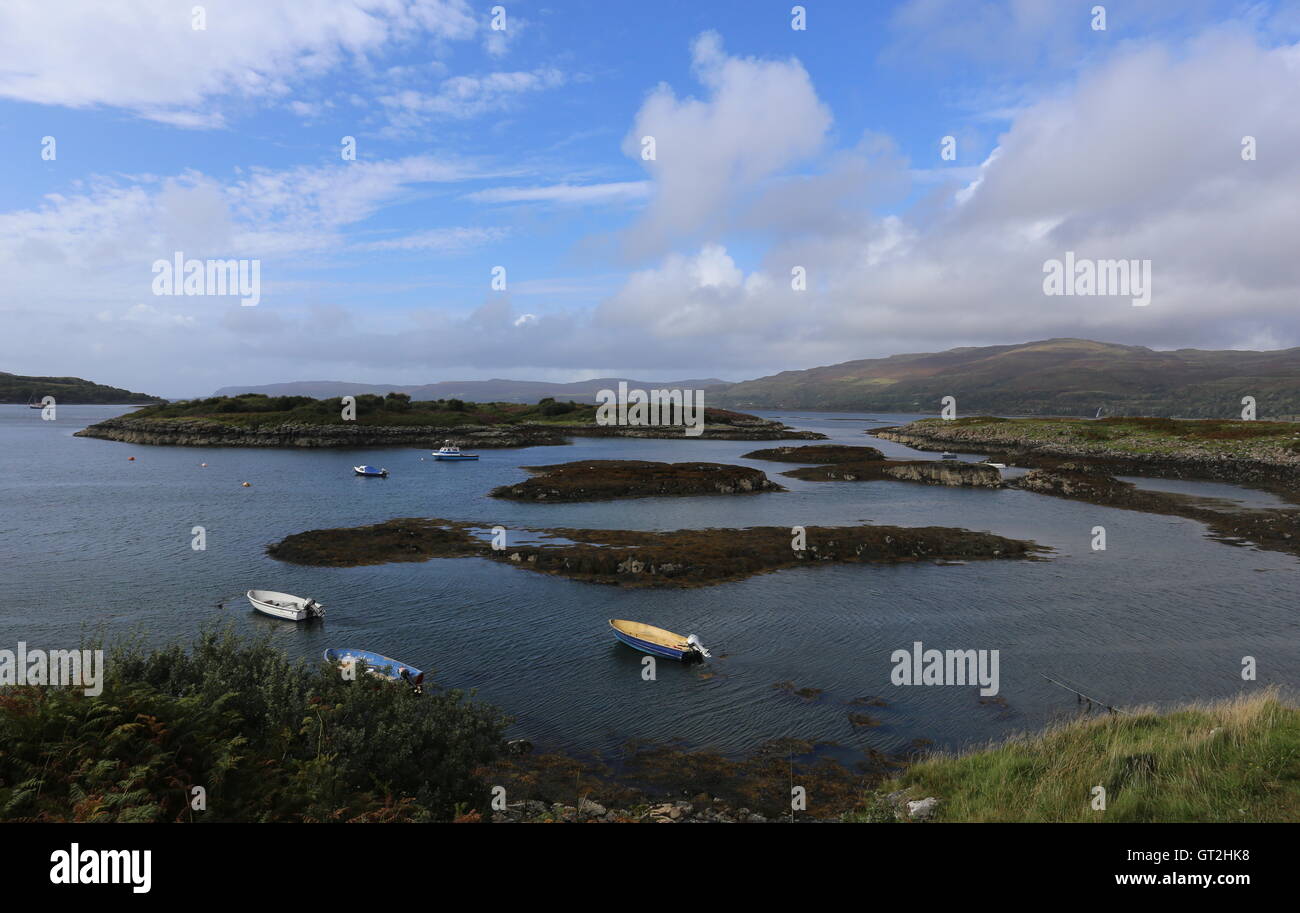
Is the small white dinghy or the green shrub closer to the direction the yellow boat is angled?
the small white dinghy

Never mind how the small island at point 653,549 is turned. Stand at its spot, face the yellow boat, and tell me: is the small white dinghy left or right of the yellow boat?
right

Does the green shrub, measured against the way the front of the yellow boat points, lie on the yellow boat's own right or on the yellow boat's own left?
on the yellow boat's own left

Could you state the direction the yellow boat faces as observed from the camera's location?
facing away from the viewer and to the left of the viewer

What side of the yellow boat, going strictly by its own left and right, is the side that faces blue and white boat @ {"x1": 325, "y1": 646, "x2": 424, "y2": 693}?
left

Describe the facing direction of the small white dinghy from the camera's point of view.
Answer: facing away from the viewer and to the left of the viewer

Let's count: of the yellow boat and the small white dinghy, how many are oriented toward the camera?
0

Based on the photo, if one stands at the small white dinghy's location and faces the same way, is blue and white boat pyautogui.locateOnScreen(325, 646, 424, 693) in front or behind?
behind

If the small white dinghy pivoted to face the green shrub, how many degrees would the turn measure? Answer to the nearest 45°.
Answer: approximately 135° to its left
